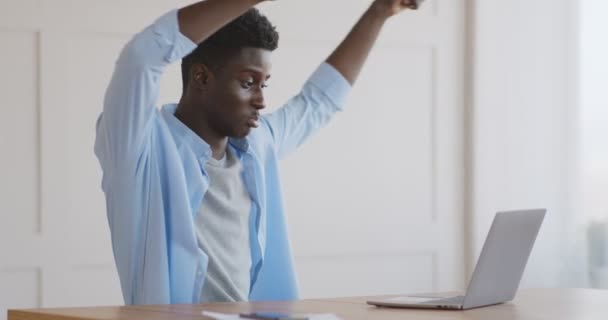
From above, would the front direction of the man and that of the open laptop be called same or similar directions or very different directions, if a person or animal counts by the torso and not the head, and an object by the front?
very different directions

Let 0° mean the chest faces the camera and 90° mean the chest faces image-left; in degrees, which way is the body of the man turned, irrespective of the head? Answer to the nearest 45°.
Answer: approximately 315°

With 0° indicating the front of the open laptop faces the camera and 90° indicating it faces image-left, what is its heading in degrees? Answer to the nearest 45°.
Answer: approximately 135°
